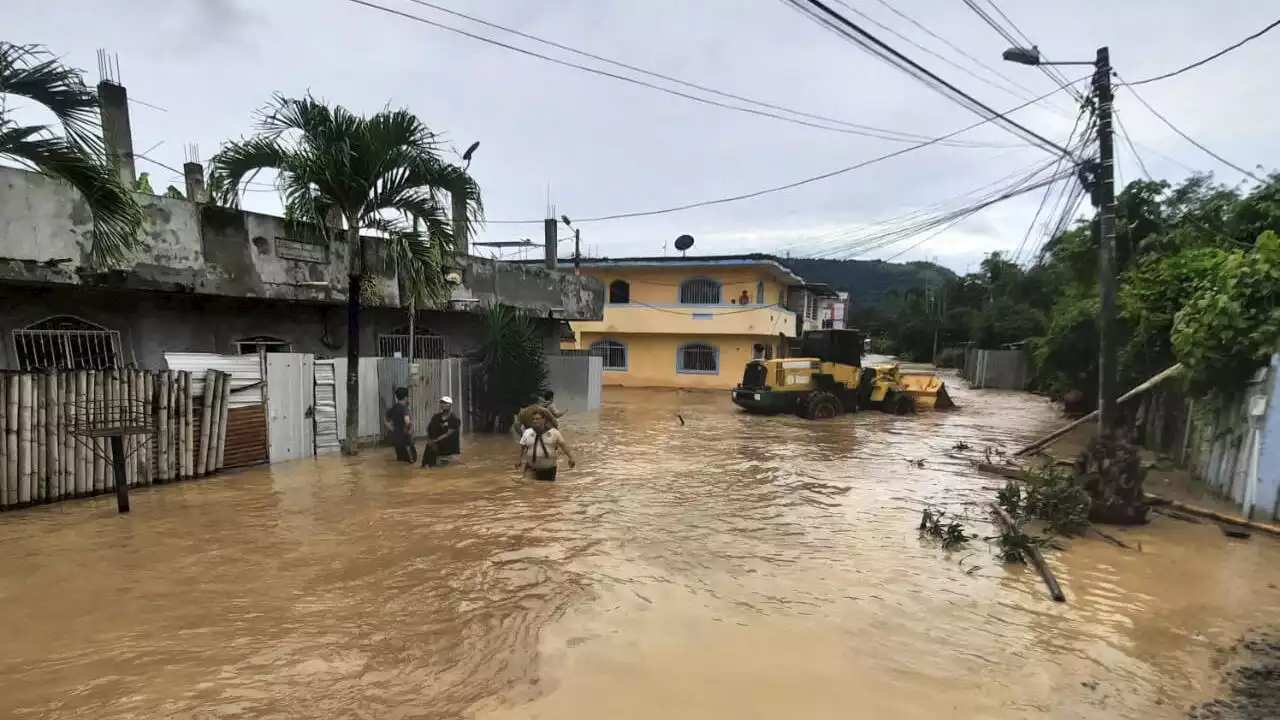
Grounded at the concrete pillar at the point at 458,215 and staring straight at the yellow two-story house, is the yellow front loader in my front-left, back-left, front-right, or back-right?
front-right

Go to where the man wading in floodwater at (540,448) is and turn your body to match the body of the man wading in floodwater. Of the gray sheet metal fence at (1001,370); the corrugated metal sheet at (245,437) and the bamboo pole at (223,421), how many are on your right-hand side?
2

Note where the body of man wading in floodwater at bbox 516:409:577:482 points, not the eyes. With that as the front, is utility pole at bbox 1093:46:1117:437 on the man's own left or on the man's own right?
on the man's own left

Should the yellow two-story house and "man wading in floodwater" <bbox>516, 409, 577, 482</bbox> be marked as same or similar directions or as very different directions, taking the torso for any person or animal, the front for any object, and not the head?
same or similar directions

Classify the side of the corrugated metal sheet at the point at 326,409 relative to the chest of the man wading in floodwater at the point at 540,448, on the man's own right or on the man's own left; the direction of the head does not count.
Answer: on the man's own right

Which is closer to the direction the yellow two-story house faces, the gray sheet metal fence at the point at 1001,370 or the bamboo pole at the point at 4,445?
the bamboo pole

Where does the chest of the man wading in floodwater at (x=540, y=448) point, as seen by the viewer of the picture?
toward the camera

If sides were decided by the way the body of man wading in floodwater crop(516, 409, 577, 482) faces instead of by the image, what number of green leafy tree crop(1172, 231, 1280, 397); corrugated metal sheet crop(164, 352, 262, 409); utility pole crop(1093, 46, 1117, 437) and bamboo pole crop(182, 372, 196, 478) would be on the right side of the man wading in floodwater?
2

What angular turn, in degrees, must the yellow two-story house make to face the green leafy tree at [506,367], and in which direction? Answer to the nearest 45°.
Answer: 0° — it already faces it

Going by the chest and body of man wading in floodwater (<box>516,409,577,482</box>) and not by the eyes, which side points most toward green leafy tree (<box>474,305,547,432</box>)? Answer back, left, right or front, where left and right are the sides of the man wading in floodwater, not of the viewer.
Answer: back

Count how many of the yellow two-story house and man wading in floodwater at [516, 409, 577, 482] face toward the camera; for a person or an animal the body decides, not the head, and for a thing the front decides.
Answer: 2

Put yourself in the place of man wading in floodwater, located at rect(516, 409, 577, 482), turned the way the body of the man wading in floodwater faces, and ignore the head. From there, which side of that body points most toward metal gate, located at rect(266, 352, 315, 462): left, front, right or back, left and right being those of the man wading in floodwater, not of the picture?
right

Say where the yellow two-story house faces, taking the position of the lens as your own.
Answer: facing the viewer

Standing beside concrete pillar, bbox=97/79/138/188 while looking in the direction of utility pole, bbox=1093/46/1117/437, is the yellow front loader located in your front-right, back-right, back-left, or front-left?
front-left

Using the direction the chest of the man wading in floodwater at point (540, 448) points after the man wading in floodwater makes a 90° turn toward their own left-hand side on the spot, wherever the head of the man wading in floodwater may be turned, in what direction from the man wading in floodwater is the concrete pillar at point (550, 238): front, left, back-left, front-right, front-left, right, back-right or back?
left
